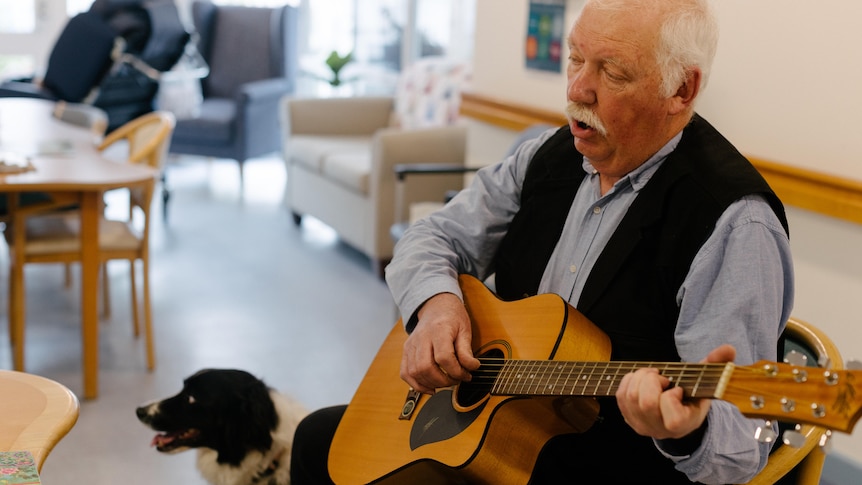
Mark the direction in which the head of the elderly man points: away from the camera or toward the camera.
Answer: toward the camera

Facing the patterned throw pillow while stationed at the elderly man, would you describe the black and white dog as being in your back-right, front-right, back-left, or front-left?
front-left

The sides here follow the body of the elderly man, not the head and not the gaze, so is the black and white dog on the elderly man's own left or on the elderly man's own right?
on the elderly man's own right

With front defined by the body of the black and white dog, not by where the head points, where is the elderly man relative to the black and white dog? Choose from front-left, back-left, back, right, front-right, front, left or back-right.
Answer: back-left

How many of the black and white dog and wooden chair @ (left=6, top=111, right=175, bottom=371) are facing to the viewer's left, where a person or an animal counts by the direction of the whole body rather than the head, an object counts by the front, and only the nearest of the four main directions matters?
2

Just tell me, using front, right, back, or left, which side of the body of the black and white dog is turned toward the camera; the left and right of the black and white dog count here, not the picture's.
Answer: left

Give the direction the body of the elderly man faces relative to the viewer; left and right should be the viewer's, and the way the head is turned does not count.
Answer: facing the viewer and to the left of the viewer

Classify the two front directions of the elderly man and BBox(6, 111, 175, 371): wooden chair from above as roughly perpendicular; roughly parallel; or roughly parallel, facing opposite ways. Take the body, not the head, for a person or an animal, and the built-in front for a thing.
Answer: roughly parallel

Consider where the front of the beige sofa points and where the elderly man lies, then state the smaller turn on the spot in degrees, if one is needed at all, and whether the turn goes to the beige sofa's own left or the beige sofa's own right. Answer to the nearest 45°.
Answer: approximately 45° to the beige sofa's own left

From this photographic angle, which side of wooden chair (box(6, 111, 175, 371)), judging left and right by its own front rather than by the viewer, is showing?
left

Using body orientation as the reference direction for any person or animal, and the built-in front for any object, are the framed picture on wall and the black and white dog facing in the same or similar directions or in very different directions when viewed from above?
same or similar directions

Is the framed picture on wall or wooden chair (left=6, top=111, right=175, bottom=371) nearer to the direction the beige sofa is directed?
the wooden chair

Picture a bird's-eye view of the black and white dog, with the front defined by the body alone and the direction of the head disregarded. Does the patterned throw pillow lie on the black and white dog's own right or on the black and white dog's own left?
on the black and white dog's own right
